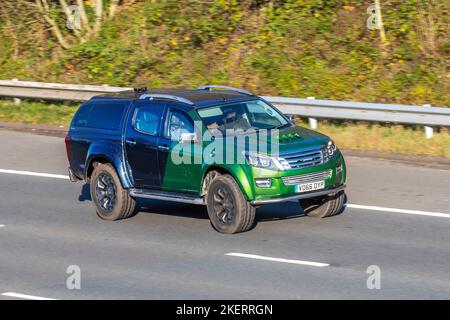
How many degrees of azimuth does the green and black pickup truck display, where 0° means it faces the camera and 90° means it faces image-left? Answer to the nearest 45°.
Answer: approximately 315°
